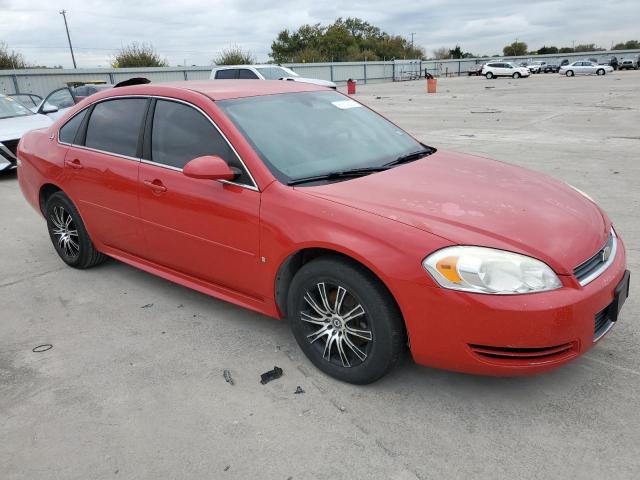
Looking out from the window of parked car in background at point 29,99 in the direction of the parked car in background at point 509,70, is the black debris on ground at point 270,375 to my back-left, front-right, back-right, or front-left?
back-right

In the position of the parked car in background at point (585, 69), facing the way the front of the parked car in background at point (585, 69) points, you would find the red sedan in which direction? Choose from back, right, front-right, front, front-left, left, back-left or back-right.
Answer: right

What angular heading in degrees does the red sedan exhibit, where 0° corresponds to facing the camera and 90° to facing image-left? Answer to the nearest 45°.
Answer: approximately 315°

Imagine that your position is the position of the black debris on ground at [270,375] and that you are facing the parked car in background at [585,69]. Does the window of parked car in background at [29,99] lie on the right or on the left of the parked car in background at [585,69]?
left

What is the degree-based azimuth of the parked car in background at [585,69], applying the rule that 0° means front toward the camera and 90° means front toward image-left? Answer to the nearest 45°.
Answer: approximately 270°

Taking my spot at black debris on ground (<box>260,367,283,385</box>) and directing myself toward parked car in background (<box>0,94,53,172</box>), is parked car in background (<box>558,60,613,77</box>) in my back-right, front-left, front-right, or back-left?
front-right

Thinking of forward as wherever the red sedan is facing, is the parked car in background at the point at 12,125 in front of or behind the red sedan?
behind

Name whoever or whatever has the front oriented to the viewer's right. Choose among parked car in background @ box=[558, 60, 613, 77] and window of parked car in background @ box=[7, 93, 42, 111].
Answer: parked car in background @ box=[558, 60, 613, 77]

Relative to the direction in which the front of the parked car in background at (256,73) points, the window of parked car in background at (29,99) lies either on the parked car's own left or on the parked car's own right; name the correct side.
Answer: on the parked car's own right

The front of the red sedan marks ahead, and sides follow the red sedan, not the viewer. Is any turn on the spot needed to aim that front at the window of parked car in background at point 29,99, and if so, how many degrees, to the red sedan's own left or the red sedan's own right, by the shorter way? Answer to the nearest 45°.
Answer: approximately 180°
